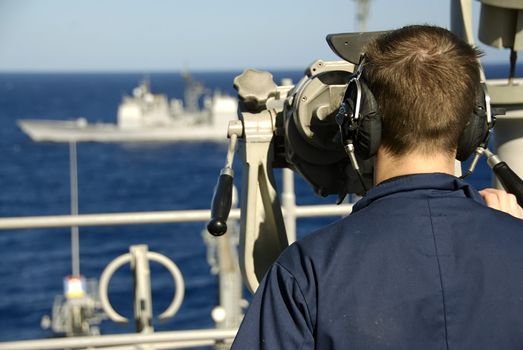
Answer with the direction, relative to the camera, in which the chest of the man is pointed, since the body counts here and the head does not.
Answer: away from the camera
